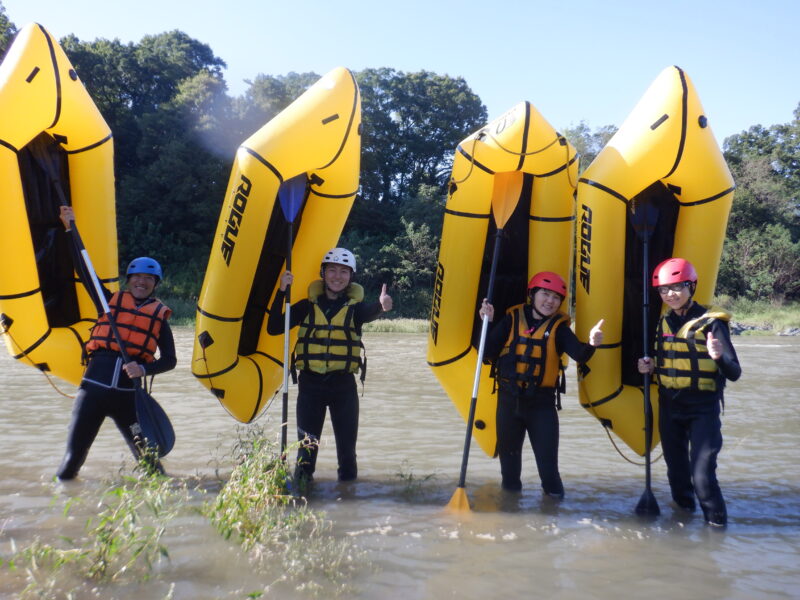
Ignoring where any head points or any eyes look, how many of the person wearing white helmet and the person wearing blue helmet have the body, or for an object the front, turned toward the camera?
2

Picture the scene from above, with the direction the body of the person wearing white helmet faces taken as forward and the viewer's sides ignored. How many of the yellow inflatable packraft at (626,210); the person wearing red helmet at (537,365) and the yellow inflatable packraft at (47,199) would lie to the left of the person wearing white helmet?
2

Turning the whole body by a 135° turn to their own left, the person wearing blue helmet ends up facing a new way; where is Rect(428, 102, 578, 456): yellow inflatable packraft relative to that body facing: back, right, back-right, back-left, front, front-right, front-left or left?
front-right

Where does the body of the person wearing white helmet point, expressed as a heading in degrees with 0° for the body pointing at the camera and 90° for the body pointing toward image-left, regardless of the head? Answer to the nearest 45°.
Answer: approximately 0°

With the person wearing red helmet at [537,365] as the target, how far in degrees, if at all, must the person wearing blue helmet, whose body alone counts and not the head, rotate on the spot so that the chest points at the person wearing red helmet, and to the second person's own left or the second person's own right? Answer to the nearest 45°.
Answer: approximately 45° to the second person's own left

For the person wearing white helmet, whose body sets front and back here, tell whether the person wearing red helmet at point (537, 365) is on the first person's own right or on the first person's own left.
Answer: on the first person's own left

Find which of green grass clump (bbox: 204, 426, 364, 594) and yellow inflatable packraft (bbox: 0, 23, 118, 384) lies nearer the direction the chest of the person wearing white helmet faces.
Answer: the green grass clump

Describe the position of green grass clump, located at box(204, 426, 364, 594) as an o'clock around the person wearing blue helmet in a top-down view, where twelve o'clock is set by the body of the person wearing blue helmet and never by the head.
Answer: The green grass clump is roughly at 11 o'clock from the person wearing blue helmet.

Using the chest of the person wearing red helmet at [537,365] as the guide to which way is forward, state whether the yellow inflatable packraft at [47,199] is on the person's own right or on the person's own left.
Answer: on the person's own right

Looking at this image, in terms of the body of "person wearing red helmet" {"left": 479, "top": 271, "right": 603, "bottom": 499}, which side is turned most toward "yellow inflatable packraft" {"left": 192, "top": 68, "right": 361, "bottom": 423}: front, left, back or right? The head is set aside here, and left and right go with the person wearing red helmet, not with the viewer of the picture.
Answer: right
